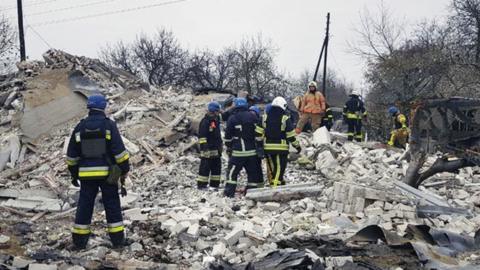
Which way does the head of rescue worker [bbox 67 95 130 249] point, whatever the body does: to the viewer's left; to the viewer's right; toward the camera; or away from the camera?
away from the camera

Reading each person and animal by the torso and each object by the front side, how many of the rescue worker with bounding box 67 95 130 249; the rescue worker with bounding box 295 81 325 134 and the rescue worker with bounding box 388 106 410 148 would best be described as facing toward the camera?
1

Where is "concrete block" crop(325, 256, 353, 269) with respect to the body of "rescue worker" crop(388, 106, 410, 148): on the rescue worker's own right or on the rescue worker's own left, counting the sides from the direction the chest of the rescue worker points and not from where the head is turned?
on the rescue worker's own left

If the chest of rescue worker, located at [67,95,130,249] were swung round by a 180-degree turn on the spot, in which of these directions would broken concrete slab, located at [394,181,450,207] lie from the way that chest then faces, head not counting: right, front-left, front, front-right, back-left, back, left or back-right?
left

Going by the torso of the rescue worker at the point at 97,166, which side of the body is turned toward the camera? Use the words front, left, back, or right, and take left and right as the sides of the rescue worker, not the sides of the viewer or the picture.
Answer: back

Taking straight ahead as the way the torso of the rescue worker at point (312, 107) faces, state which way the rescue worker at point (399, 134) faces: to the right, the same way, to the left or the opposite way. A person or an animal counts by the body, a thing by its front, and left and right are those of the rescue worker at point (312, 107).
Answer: to the right

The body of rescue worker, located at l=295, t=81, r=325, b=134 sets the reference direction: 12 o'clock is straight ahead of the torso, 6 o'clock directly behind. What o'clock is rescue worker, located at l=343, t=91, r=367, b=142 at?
rescue worker, located at l=343, t=91, r=367, b=142 is roughly at 8 o'clock from rescue worker, located at l=295, t=81, r=325, b=134.

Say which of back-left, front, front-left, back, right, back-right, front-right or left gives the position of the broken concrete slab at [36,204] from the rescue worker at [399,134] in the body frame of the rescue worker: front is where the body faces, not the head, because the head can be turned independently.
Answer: front-left

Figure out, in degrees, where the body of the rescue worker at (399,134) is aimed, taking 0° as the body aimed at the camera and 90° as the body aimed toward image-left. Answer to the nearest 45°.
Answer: approximately 90°

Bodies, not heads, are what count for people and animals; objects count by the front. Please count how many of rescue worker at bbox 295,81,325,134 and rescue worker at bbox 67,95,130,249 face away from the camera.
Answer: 1

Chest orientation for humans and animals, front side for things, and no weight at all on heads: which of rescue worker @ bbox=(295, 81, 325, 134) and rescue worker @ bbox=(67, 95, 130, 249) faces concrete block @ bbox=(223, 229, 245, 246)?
rescue worker @ bbox=(295, 81, 325, 134)

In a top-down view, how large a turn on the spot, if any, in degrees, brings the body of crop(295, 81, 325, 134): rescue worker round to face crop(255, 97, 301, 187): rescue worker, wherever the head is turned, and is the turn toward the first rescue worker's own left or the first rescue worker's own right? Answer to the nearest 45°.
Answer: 0° — they already face them

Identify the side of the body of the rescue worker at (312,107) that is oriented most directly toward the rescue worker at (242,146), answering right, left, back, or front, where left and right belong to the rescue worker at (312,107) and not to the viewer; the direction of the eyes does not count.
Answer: front

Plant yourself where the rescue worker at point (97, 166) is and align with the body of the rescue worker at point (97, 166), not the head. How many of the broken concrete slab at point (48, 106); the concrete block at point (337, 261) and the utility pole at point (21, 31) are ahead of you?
2

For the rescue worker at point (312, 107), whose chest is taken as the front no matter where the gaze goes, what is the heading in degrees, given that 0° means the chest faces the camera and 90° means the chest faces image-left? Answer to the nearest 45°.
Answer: approximately 0°

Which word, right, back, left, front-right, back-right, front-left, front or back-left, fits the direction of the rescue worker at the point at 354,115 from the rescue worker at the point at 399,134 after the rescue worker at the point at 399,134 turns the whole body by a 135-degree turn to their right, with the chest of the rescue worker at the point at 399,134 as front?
back-left
